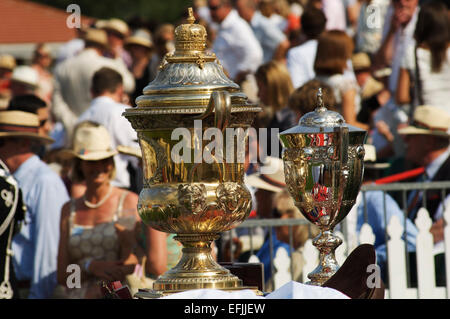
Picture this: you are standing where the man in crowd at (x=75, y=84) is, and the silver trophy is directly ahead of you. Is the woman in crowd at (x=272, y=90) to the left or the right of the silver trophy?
left

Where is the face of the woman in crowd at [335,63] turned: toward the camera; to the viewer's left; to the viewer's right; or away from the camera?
away from the camera

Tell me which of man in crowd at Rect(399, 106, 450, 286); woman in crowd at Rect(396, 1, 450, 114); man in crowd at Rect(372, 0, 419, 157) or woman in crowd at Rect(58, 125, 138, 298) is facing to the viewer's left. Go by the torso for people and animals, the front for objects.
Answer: man in crowd at Rect(399, 106, 450, 286)

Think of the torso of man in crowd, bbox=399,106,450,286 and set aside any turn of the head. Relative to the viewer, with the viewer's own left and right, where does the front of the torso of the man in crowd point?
facing to the left of the viewer

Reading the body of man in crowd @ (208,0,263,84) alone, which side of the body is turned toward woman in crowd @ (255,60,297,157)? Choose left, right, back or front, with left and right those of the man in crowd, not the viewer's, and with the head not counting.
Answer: left

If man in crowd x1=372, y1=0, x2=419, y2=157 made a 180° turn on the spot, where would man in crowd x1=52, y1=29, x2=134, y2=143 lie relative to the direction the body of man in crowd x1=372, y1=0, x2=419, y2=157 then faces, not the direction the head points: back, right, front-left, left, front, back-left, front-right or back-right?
left

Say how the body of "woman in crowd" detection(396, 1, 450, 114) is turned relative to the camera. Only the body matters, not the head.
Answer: away from the camera

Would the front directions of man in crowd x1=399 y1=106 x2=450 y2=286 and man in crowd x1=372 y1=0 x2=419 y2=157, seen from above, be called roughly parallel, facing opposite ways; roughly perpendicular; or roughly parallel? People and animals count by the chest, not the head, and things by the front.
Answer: roughly perpendicular
